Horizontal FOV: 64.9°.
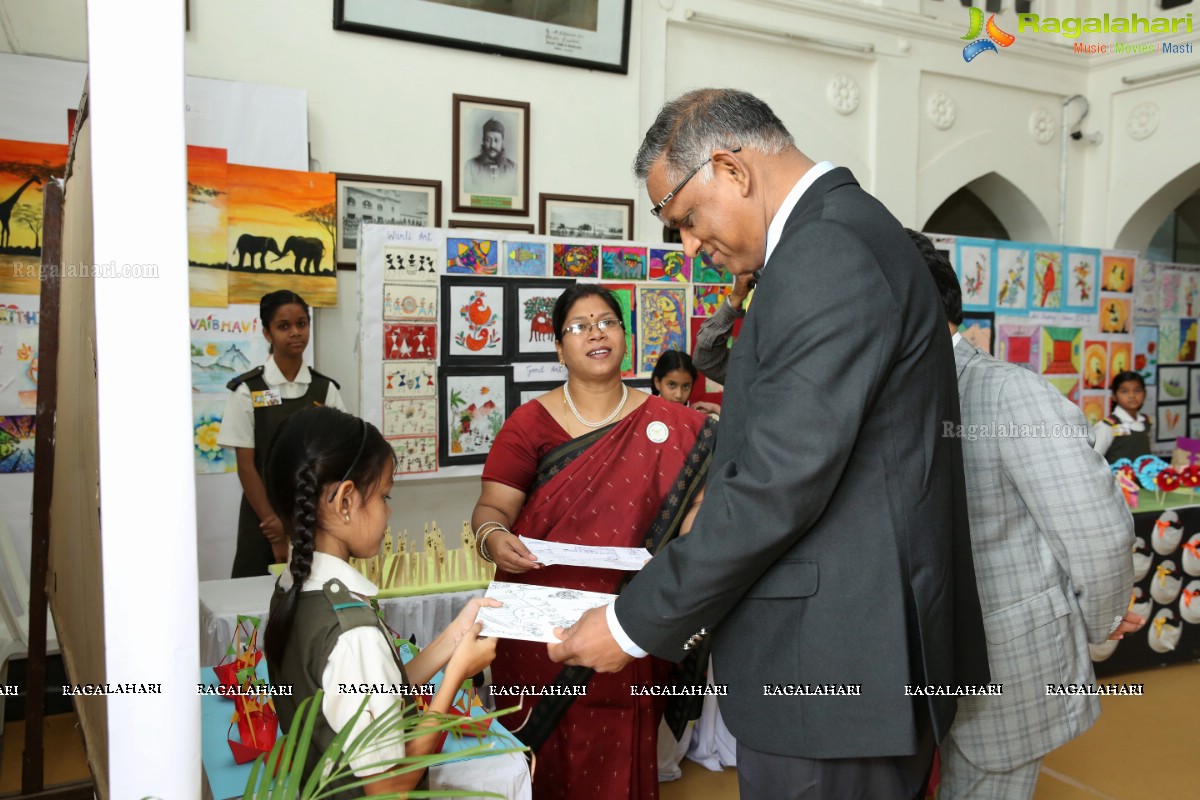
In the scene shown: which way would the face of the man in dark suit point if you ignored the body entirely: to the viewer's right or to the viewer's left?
to the viewer's left

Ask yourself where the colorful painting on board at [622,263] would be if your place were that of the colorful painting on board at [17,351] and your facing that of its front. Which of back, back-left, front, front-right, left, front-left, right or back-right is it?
left

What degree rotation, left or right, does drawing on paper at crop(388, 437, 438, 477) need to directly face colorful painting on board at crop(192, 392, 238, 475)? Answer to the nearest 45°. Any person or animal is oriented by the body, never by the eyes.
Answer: approximately 90° to its right

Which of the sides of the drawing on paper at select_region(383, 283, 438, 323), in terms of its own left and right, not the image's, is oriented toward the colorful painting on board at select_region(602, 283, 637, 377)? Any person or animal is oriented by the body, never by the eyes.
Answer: left

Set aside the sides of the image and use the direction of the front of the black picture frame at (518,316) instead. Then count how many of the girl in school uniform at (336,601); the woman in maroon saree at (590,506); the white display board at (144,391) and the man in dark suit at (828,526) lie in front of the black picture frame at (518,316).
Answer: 4

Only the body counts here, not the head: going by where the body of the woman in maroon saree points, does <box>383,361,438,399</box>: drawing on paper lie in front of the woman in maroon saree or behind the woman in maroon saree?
behind

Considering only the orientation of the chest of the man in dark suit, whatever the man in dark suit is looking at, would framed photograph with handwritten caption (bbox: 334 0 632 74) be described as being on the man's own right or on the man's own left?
on the man's own right

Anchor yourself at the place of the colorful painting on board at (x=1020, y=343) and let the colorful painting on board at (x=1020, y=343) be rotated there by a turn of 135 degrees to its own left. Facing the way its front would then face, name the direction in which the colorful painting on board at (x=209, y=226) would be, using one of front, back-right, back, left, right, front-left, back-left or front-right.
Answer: back

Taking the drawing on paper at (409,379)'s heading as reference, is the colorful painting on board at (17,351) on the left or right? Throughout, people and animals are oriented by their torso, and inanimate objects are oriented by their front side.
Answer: on its right

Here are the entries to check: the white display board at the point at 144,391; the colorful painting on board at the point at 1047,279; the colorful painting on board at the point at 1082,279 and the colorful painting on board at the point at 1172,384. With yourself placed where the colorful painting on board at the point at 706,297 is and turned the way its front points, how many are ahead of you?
1

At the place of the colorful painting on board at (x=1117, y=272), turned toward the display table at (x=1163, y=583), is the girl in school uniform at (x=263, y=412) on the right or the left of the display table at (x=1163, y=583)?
right

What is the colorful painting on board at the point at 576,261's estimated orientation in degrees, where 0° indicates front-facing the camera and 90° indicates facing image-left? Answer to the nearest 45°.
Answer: approximately 0°

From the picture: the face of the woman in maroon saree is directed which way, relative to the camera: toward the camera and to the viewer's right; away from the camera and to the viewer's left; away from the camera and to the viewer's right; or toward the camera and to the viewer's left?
toward the camera and to the viewer's right

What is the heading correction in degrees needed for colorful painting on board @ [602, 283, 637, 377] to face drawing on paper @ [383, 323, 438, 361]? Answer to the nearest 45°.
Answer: approximately 45° to its right

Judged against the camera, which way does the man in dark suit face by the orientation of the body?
to the viewer's left
